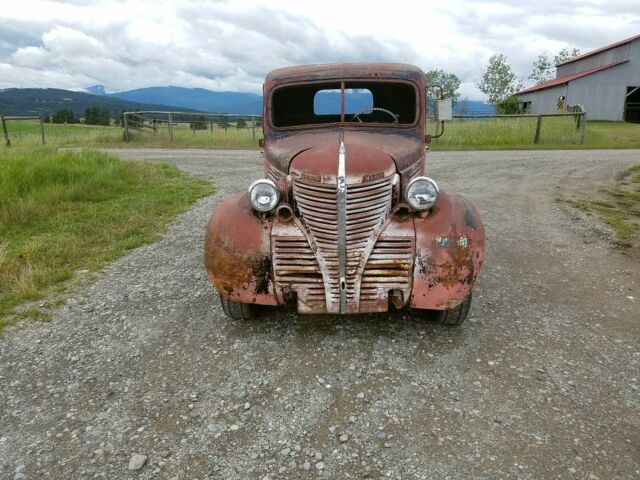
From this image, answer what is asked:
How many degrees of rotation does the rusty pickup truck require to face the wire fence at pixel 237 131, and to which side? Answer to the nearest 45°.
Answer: approximately 180°

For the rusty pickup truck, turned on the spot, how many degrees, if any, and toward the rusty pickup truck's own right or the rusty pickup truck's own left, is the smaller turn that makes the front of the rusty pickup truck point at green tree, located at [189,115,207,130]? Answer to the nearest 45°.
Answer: approximately 180°

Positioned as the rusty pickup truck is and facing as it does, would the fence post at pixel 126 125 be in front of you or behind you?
behind

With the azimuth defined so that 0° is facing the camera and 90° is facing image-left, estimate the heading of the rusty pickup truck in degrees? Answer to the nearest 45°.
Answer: approximately 0°

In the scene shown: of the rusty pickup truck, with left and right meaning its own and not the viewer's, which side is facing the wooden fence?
back
